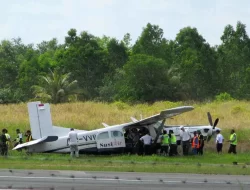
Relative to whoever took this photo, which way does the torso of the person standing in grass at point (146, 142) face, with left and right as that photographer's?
facing away from the viewer

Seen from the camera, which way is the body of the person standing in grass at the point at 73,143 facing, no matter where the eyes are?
away from the camera

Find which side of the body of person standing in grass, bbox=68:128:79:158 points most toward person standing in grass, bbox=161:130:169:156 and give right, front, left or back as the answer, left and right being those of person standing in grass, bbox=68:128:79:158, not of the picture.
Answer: right

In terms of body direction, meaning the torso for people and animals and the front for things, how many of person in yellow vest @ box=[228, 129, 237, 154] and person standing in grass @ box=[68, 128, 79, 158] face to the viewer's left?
1

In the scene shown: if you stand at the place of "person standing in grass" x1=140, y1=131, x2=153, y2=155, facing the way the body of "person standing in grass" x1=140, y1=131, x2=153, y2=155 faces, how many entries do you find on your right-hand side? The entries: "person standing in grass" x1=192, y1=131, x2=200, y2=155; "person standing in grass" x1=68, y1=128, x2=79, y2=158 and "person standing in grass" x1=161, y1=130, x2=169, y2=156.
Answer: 2

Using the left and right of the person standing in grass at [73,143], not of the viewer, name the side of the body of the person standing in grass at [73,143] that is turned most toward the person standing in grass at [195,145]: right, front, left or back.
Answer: right
